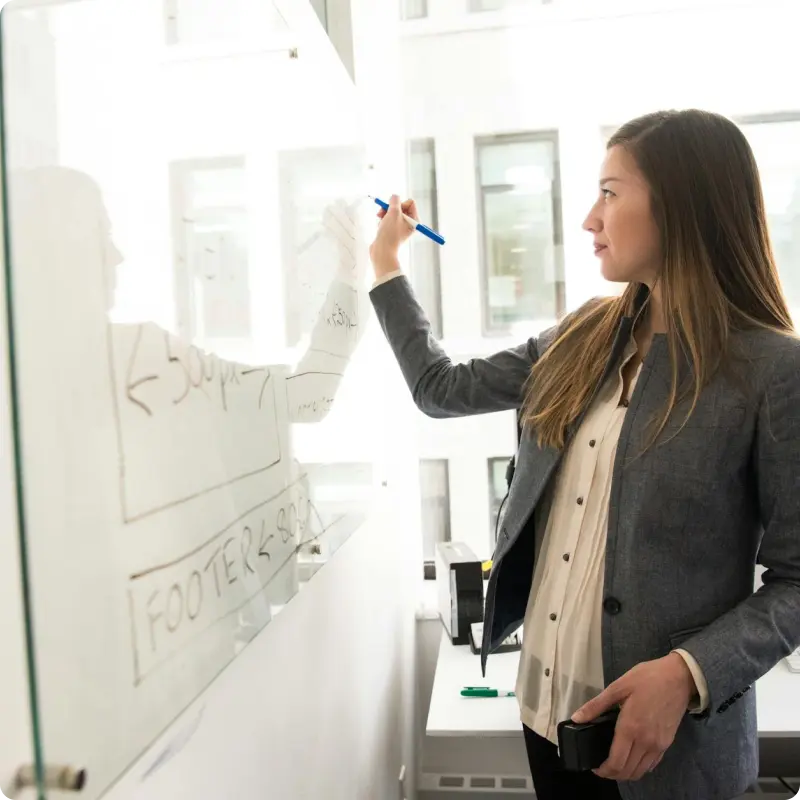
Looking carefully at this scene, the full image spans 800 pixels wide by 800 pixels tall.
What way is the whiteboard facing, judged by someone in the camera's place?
facing the viewer and to the right of the viewer

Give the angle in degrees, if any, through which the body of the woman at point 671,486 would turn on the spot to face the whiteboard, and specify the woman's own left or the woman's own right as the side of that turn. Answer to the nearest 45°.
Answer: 0° — they already face it

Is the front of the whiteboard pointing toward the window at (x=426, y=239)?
no

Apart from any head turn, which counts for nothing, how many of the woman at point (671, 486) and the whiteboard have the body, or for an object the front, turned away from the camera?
0

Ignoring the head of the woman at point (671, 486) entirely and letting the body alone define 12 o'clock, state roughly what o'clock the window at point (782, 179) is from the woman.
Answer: The window is roughly at 5 o'clock from the woman.

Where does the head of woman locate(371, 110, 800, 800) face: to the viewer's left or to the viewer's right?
to the viewer's left

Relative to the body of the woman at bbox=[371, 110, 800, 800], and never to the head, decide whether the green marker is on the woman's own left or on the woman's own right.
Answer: on the woman's own right

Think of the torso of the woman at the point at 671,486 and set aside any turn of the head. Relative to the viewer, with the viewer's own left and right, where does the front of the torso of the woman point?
facing the viewer and to the left of the viewer

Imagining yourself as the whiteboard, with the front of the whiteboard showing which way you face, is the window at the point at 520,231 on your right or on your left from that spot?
on your left
